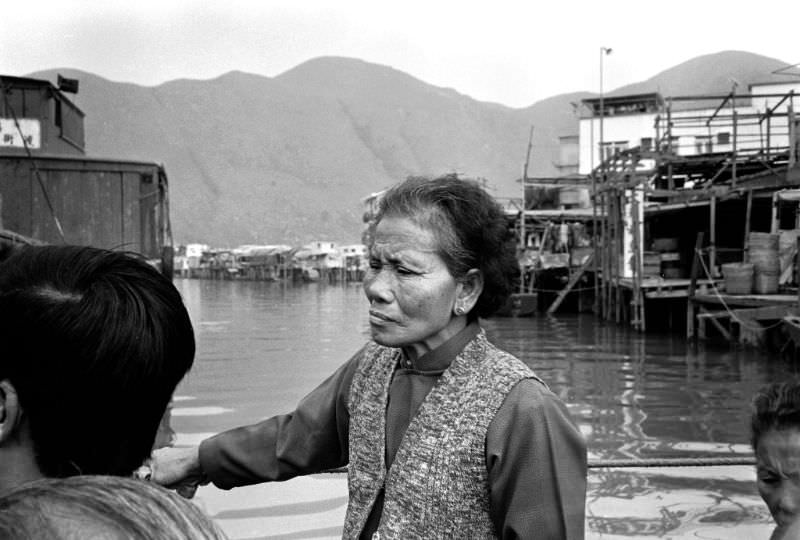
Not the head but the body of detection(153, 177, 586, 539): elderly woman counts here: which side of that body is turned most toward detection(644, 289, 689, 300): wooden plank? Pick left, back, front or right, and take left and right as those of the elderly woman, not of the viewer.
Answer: back

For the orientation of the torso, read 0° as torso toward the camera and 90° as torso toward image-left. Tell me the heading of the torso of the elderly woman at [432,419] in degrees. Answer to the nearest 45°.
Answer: approximately 45°

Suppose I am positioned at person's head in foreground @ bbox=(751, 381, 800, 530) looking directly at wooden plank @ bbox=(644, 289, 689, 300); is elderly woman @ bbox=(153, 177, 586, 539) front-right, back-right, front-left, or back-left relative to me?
back-left

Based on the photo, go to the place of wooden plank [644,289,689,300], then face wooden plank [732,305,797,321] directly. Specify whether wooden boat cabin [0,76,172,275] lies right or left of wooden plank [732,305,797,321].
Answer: right

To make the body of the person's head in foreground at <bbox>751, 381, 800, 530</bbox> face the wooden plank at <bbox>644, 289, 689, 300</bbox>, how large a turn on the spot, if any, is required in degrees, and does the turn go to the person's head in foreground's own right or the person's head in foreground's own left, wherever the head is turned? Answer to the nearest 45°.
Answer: approximately 135° to the person's head in foreground's own right

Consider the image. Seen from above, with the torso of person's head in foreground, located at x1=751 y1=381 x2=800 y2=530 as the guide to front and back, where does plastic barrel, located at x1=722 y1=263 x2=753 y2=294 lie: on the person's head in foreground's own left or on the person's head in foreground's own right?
on the person's head in foreground's own right

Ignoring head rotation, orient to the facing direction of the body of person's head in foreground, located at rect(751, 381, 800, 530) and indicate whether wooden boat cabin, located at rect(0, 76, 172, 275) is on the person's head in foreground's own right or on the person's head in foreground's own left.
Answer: on the person's head in foreground's own right

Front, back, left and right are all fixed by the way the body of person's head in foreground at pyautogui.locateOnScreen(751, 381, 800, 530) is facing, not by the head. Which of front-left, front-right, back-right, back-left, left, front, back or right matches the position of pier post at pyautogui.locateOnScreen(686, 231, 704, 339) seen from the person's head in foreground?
back-right

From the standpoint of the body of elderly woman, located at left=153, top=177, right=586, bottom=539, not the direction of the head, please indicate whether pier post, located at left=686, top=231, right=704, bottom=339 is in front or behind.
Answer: behind
